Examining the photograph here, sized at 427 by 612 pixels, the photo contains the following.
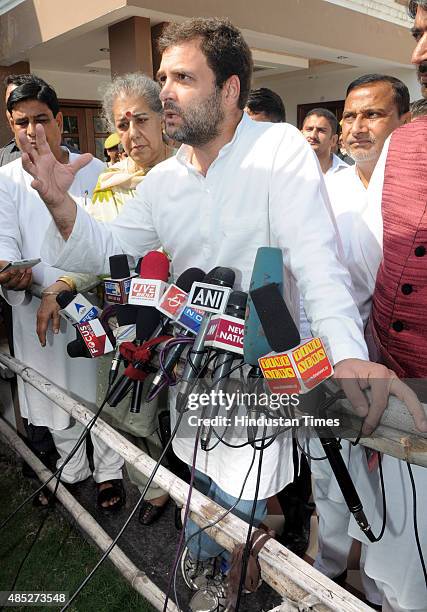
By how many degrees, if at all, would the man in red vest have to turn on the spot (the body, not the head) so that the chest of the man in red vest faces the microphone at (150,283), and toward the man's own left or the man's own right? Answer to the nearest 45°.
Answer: approximately 45° to the man's own right

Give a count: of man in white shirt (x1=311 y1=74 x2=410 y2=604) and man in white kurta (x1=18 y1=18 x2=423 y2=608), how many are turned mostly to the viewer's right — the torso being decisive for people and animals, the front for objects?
0

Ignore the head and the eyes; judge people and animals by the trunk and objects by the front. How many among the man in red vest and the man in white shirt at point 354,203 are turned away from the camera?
0

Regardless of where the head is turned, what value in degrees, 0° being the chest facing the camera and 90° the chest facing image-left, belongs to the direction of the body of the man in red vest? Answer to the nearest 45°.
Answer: approximately 45°

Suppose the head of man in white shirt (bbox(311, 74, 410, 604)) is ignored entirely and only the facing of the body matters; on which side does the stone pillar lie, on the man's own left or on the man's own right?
on the man's own right

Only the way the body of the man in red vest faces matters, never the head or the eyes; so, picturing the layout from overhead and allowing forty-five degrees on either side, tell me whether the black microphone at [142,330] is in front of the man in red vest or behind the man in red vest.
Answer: in front
